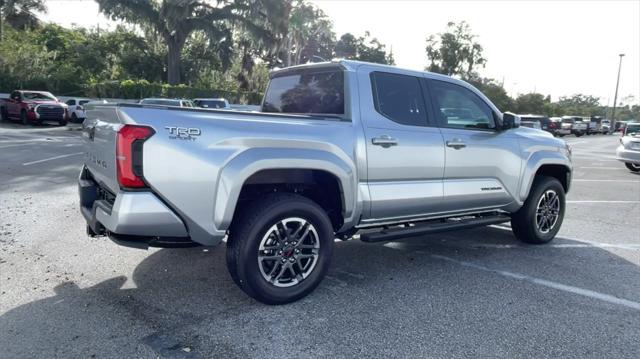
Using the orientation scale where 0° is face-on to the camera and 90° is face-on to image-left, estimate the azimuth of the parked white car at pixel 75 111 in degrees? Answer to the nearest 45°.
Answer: approximately 315°

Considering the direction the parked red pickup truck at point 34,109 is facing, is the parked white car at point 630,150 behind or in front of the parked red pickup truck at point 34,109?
in front

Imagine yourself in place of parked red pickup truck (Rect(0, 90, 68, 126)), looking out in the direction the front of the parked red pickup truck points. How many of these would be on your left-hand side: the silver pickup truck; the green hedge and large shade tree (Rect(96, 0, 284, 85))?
2

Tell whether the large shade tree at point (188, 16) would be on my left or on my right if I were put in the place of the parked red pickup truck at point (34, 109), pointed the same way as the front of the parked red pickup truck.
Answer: on my left

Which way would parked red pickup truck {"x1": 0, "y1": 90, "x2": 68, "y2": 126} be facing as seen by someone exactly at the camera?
facing the viewer and to the right of the viewer

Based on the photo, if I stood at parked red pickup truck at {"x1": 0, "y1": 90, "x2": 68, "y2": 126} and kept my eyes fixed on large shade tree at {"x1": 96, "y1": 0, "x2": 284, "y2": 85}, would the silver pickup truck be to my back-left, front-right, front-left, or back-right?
back-right
